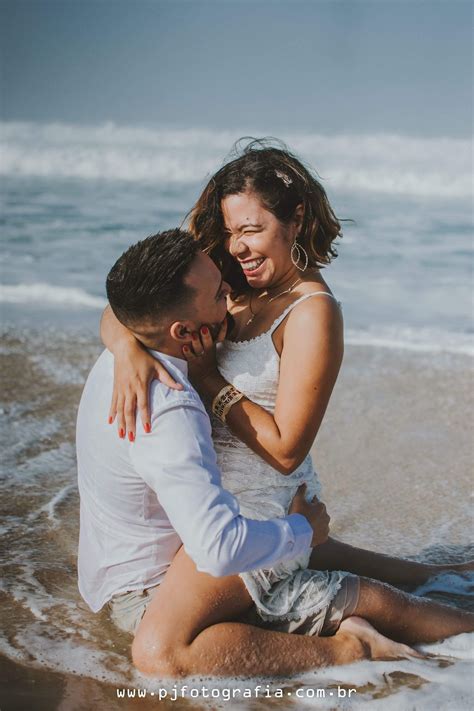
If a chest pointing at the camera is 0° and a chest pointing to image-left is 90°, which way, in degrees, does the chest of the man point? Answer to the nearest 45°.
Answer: approximately 225°

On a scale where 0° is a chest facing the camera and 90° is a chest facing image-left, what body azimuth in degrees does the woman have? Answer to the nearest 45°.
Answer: approximately 45°
